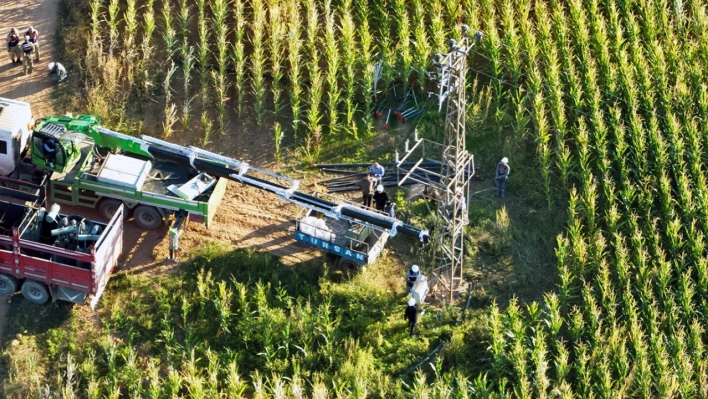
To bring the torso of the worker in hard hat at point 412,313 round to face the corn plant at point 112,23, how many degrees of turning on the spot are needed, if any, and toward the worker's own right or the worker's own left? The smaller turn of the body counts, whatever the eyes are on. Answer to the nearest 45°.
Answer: approximately 45° to the worker's own left

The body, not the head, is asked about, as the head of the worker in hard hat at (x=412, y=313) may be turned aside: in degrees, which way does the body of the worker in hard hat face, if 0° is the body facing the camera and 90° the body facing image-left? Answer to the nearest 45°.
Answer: approximately 180°

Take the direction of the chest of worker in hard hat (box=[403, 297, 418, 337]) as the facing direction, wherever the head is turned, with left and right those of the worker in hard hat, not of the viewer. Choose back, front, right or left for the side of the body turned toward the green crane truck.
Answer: left

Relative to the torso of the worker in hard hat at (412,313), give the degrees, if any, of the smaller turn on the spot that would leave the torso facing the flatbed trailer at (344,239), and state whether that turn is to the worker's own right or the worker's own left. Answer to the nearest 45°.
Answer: approximately 45° to the worker's own left

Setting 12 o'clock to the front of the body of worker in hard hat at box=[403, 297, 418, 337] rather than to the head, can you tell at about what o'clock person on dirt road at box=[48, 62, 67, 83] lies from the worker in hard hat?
The person on dirt road is roughly at 10 o'clock from the worker in hard hat.

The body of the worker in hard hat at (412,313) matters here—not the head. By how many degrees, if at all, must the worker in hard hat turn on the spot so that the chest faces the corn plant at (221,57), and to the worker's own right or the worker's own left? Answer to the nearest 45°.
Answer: approximately 45° to the worker's own left

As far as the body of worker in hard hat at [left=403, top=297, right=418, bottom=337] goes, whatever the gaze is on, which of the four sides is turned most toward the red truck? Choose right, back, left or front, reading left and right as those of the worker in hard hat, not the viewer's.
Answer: left

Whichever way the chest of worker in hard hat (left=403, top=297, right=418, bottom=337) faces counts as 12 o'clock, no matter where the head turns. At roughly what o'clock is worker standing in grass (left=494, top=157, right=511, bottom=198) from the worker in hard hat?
The worker standing in grass is roughly at 1 o'clock from the worker in hard hat.
